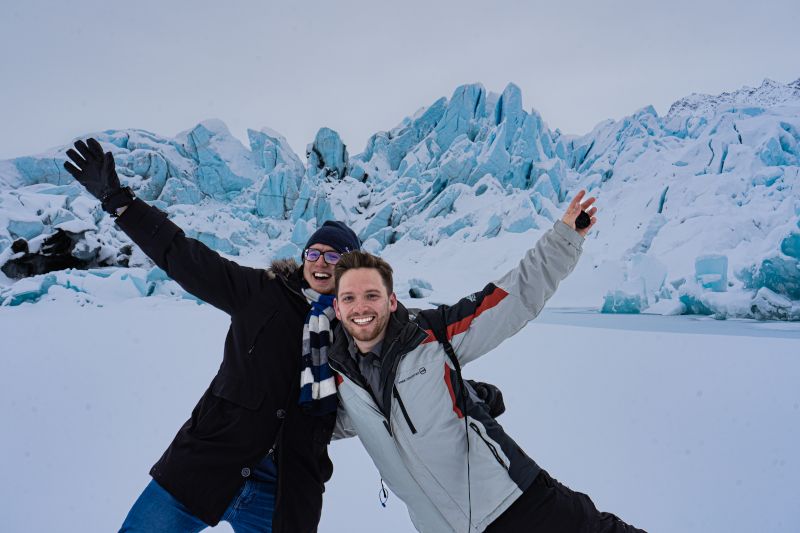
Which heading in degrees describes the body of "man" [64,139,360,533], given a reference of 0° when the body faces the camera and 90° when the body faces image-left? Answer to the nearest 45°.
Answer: approximately 315°
